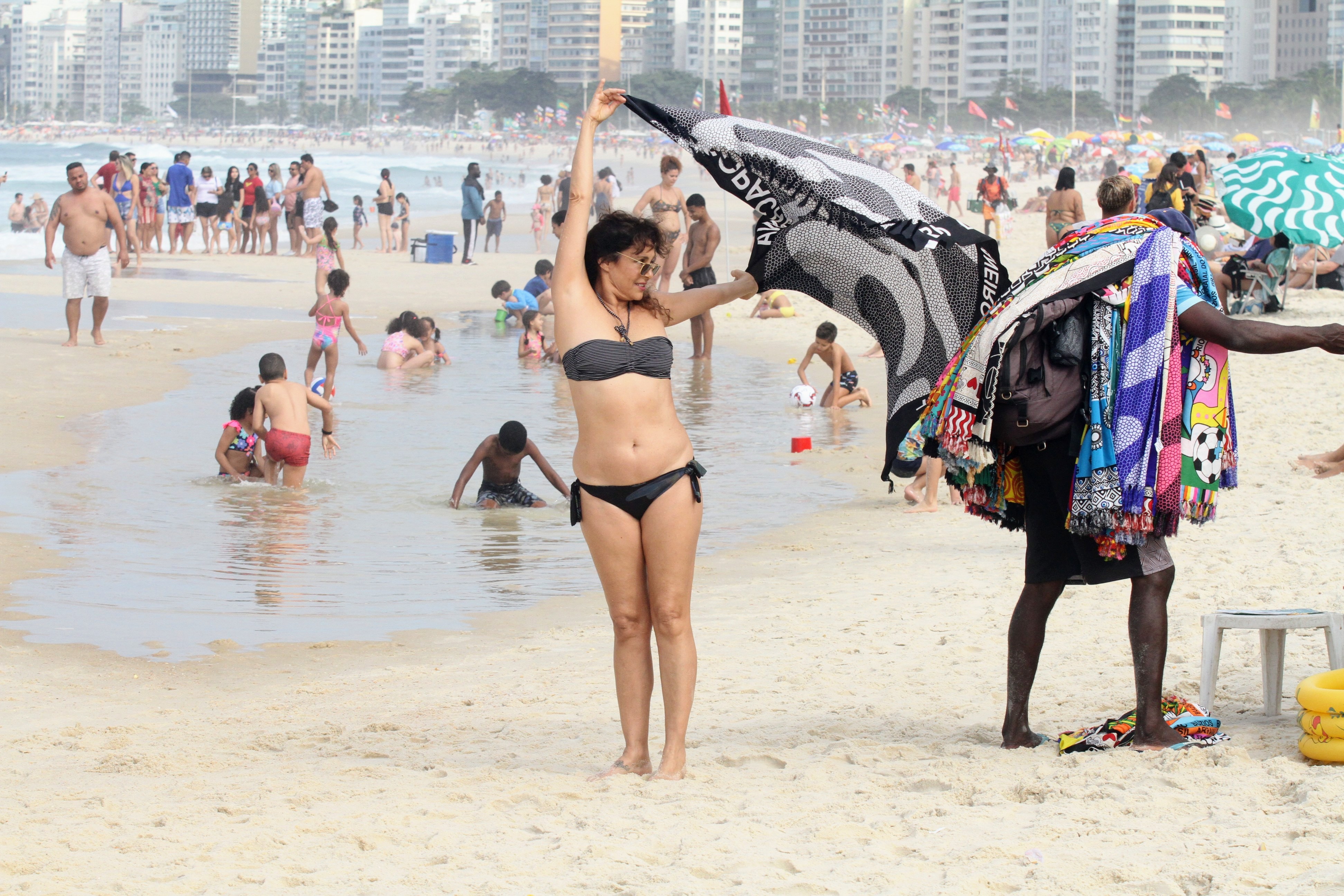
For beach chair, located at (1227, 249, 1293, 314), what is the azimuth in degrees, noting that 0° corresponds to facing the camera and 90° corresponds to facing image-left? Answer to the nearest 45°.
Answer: approximately 90°

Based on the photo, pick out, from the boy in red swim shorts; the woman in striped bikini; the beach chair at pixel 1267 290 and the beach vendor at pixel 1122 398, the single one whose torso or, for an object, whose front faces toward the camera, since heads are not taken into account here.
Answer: the woman in striped bikini

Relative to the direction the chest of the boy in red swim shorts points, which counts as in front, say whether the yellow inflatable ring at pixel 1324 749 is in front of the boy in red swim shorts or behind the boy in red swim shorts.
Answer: behind

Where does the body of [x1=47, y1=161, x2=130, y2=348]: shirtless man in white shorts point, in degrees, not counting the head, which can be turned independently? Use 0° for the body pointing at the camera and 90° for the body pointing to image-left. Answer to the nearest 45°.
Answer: approximately 0°

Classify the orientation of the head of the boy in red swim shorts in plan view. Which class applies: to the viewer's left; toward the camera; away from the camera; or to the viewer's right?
away from the camera

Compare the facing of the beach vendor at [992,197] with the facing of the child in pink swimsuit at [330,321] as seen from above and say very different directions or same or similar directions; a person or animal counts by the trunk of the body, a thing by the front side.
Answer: very different directions
